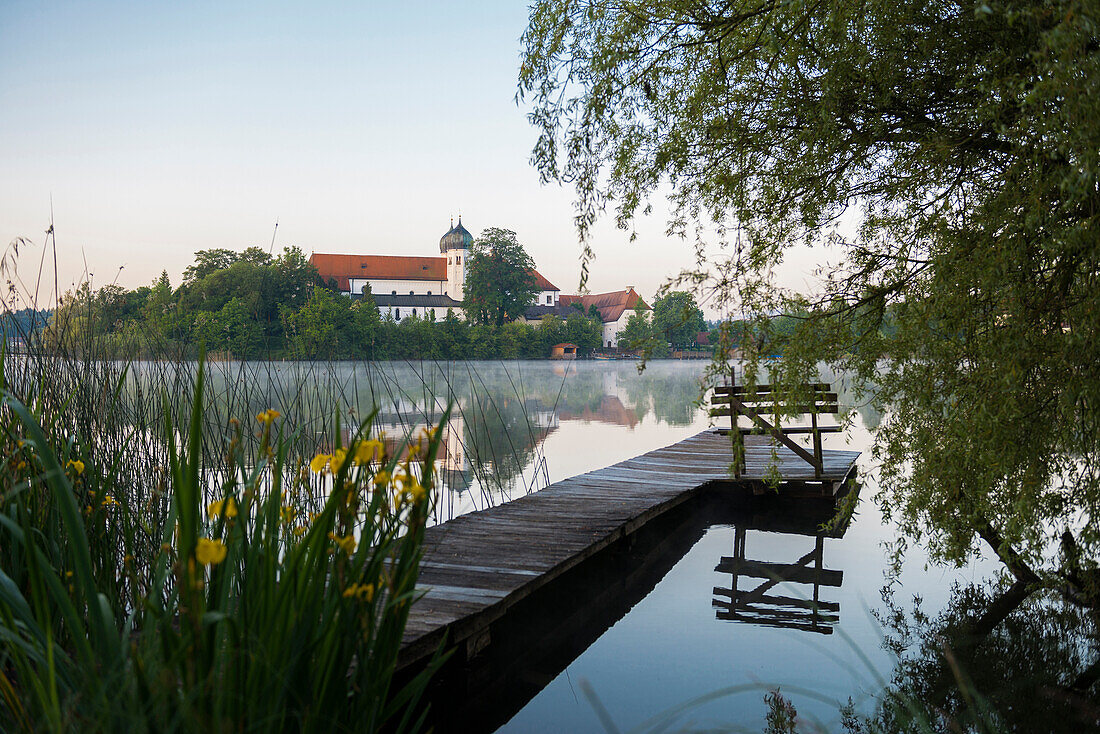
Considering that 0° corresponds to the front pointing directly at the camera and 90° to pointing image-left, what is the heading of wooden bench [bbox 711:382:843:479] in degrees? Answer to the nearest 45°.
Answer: approximately 180°
